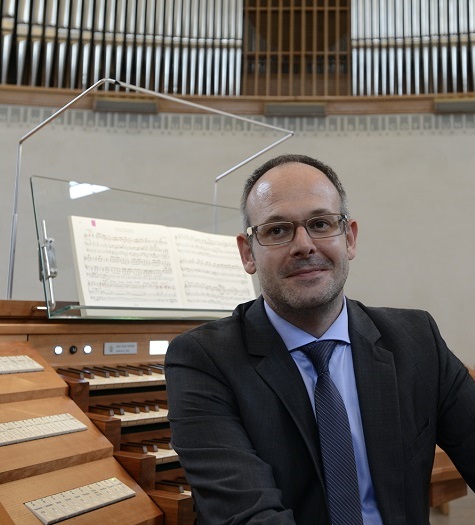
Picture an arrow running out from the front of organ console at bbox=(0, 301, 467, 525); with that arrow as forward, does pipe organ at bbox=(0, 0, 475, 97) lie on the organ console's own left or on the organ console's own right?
on the organ console's own left

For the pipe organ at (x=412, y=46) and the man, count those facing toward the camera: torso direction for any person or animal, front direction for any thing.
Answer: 2

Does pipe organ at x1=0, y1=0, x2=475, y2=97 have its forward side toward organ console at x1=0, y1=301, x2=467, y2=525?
yes

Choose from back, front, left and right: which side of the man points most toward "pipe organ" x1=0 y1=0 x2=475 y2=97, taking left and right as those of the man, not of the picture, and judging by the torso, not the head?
back

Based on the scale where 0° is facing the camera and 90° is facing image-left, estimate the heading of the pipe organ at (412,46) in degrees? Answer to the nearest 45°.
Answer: approximately 0°

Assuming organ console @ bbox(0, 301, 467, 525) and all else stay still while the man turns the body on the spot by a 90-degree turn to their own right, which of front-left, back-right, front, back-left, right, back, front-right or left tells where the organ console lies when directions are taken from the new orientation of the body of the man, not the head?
front-right

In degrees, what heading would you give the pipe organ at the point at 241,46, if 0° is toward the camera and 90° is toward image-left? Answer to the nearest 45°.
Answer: approximately 0°
